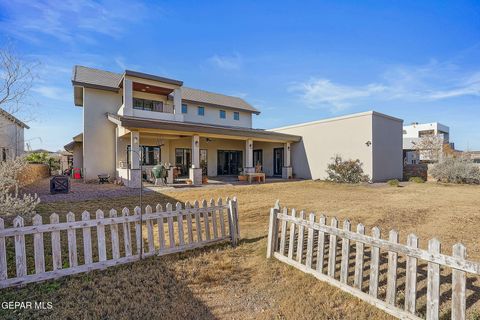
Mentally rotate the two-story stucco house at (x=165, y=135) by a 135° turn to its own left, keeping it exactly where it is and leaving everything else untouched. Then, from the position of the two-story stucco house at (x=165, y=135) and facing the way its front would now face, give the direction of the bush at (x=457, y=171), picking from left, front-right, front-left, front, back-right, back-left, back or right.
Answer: right

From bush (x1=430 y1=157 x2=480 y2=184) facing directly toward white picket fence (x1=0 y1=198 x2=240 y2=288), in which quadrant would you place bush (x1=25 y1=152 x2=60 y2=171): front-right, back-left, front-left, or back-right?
front-right

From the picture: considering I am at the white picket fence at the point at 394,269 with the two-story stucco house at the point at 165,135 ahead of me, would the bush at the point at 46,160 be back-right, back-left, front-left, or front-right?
front-left

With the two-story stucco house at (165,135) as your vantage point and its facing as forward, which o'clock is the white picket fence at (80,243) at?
The white picket fence is roughly at 1 o'clock from the two-story stucco house.

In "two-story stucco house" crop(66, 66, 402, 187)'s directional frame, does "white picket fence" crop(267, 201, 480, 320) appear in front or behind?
in front

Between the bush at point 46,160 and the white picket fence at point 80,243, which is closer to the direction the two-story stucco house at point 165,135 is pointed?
the white picket fence

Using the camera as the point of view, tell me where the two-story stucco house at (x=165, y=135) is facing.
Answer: facing the viewer and to the right of the viewer

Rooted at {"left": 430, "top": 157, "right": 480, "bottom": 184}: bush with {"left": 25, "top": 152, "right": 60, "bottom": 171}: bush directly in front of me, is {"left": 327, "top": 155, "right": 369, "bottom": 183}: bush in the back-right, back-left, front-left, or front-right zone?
front-left
